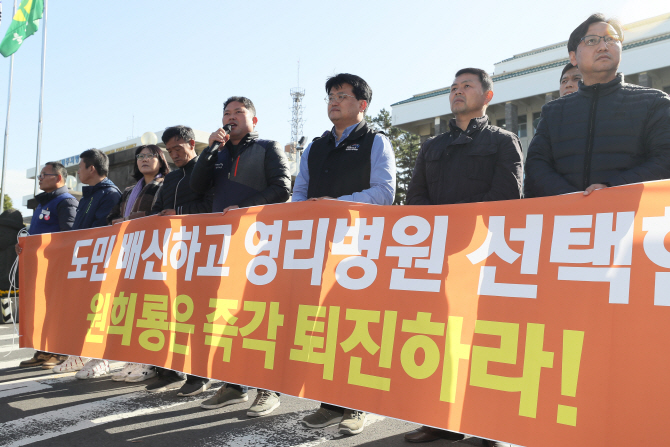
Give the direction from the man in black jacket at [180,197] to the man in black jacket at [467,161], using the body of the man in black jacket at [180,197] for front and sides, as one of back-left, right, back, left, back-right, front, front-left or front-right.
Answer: left

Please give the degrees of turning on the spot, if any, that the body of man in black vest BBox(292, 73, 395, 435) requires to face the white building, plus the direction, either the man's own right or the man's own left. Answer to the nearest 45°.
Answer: approximately 135° to the man's own right

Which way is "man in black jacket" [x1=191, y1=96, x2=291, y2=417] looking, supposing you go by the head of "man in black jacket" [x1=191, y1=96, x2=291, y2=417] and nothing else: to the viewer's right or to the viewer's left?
to the viewer's left

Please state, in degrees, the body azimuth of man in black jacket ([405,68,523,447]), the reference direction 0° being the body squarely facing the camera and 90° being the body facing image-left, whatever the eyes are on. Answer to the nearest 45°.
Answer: approximately 45°

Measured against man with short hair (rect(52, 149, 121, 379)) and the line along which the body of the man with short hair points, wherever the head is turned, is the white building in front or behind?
behind

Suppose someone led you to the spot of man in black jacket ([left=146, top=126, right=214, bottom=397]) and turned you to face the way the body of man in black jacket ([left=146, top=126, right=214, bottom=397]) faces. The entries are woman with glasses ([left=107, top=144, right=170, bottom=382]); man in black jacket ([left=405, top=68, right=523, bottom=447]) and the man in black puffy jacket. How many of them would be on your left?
2
